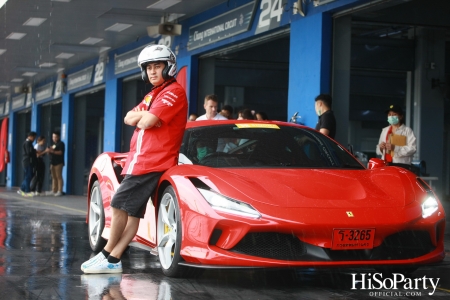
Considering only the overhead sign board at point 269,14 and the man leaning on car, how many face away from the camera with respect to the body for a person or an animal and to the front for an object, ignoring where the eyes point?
0

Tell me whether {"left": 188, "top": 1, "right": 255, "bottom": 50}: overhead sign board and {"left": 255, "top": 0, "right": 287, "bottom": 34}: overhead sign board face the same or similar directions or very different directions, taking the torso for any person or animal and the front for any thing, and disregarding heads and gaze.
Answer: same or similar directions

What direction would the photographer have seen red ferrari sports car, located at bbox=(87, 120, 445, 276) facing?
facing the viewer and to the right of the viewer

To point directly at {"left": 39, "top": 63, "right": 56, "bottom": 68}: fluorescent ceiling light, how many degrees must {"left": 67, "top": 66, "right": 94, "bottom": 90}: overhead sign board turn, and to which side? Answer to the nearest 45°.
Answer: approximately 90° to its right

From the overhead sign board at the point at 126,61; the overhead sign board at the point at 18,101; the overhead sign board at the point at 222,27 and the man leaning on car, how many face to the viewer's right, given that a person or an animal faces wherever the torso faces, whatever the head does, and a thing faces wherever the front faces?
0

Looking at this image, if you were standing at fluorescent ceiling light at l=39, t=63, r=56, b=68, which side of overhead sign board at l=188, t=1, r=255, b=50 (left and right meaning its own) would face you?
right

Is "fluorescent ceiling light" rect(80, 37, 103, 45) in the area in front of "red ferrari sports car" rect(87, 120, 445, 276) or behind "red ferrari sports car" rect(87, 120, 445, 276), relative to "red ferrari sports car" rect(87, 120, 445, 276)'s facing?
behind

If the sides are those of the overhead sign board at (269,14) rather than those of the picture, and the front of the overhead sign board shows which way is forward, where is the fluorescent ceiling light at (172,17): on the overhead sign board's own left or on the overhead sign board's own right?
on the overhead sign board's own right

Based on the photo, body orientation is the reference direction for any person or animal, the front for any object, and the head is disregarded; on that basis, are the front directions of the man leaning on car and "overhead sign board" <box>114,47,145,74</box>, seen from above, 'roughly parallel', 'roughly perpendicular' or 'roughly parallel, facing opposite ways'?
roughly parallel

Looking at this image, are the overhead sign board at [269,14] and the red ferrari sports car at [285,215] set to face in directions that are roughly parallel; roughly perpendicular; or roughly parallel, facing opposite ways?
roughly perpendicular

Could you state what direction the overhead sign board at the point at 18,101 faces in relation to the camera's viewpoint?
facing the viewer and to the left of the viewer

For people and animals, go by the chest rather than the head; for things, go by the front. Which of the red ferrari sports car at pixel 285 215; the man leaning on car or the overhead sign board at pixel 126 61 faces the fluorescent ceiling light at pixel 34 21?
the overhead sign board

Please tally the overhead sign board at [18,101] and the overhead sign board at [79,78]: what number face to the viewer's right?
0
